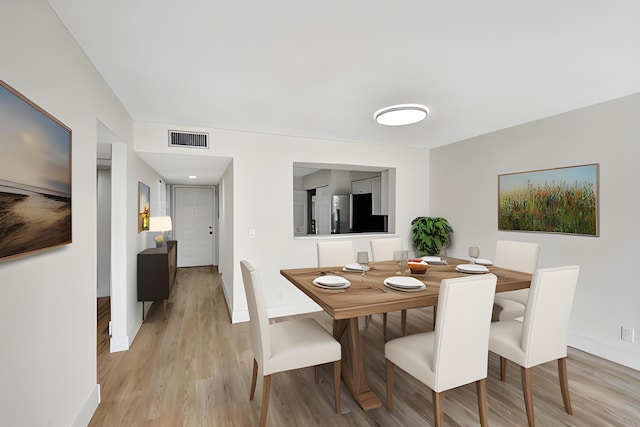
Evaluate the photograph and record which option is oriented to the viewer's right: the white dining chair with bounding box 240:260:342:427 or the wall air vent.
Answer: the white dining chair

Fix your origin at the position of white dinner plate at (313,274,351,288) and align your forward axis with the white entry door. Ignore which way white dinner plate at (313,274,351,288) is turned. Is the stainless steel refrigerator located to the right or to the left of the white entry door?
right

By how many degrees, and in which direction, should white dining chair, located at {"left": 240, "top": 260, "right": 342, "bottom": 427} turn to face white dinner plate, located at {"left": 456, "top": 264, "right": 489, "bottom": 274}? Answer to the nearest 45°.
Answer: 0° — it already faces it

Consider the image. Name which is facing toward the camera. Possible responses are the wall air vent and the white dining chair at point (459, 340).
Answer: the wall air vent

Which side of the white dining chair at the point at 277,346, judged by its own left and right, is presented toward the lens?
right

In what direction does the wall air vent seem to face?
toward the camera

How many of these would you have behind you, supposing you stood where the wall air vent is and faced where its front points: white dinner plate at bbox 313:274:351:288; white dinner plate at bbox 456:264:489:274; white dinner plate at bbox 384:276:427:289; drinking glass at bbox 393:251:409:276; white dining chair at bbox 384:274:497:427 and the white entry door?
1

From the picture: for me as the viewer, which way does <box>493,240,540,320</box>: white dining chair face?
facing the viewer and to the left of the viewer

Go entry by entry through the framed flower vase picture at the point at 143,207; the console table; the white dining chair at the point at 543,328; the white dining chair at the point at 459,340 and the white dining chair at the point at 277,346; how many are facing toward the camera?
0

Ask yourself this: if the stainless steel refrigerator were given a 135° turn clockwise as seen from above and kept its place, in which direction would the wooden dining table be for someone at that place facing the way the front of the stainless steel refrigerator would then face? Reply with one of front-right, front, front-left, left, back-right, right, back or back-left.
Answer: back

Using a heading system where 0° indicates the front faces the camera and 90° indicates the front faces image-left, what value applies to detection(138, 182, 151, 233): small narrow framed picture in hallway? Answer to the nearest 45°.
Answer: approximately 270°

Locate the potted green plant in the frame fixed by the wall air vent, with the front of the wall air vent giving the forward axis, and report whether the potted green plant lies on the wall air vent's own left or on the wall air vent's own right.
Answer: on the wall air vent's own left
